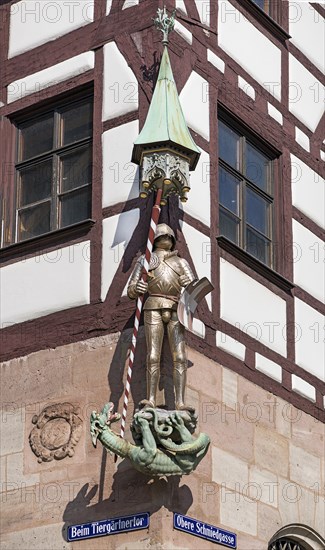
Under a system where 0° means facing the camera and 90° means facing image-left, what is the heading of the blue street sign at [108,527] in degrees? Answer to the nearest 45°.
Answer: approximately 45°

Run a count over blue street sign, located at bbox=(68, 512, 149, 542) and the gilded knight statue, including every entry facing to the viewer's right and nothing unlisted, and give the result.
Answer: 0

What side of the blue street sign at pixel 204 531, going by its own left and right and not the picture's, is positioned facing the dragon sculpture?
right

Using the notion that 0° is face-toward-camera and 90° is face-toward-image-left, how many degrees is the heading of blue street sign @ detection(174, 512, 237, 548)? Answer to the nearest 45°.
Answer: approximately 315°

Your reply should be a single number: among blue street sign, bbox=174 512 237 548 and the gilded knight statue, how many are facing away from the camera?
0

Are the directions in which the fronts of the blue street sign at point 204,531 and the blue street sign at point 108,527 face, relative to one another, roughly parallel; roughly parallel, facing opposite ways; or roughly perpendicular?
roughly perpendicular
